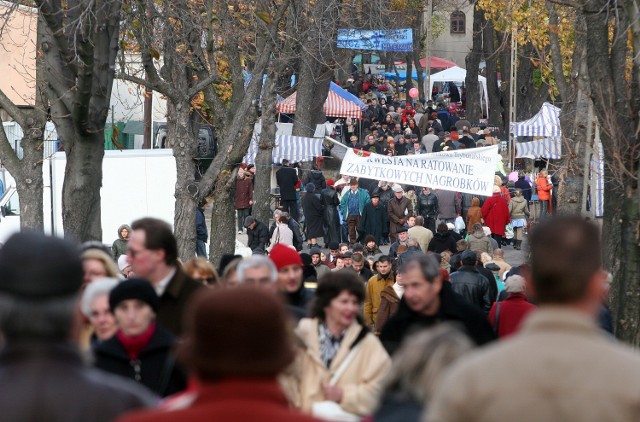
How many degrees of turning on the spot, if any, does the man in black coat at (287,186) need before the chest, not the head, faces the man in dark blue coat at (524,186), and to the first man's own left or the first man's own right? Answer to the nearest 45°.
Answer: approximately 90° to the first man's own right

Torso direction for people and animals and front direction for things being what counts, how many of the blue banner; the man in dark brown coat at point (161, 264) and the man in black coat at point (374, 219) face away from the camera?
0

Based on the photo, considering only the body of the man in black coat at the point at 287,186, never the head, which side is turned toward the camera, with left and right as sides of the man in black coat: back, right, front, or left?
back

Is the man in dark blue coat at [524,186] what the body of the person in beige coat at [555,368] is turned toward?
yes

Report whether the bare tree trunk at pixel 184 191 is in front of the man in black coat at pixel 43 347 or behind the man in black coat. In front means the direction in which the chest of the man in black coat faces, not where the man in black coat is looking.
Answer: in front

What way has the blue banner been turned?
toward the camera

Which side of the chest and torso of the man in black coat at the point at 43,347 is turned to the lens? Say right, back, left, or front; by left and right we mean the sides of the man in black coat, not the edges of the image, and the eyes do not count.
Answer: back

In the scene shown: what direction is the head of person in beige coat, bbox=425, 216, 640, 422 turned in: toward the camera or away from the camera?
away from the camera

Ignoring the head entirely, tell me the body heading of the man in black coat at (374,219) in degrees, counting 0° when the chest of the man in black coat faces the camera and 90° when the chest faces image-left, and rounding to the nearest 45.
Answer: approximately 0°

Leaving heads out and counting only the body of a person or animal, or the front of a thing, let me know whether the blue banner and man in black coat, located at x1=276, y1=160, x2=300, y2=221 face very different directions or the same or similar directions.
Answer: very different directions

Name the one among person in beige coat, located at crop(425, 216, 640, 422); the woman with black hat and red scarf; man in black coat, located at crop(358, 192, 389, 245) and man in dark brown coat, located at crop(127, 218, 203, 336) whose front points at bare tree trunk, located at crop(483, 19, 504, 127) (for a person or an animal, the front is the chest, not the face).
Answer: the person in beige coat

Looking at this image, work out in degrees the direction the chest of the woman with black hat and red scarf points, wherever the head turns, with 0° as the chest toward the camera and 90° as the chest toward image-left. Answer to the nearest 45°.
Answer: approximately 0°

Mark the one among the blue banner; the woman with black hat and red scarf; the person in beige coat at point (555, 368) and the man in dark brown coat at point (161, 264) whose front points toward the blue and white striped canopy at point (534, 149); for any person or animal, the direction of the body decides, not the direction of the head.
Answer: the person in beige coat
